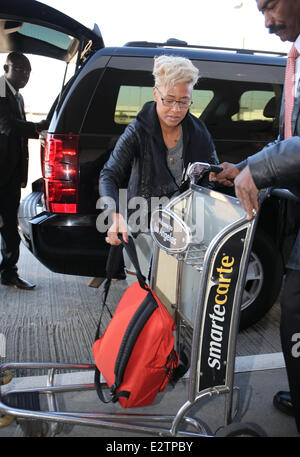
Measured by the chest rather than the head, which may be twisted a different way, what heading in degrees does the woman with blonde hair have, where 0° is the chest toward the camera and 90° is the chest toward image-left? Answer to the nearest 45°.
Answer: approximately 315°

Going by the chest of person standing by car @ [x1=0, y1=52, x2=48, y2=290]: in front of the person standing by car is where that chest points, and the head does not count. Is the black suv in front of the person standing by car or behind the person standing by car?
in front

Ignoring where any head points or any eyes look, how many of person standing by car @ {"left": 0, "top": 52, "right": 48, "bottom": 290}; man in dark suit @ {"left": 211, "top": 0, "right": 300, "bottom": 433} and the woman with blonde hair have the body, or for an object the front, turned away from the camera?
0

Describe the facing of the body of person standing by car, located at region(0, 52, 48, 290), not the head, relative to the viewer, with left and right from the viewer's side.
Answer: facing the viewer and to the right of the viewer

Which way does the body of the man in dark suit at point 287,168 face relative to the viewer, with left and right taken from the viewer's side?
facing the viewer and to the left of the viewer

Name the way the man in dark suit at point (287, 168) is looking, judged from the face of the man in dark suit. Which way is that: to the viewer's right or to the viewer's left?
to the viewer's left

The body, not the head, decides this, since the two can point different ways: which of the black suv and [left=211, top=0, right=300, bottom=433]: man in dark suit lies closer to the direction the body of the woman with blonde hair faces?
the man in dark suit

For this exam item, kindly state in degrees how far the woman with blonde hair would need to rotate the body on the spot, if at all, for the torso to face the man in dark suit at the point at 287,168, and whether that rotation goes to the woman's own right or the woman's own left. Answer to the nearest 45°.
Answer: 0° — they already face them

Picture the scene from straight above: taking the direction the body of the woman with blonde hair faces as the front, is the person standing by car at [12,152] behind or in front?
behind

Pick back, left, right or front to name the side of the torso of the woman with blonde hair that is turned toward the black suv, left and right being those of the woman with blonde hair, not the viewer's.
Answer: back
